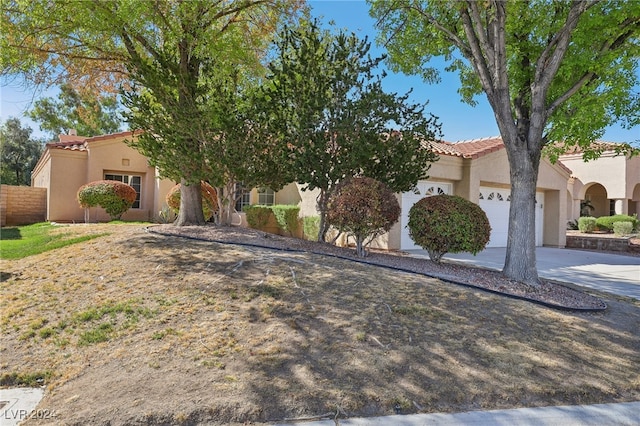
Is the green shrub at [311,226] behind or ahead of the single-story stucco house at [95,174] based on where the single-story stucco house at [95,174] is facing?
ahead

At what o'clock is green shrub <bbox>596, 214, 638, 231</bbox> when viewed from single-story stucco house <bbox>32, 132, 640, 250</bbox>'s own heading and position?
The green shrub is roughly at 8 o'clock from the single-story stucco house.

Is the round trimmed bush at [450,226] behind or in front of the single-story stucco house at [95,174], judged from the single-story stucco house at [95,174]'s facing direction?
in front

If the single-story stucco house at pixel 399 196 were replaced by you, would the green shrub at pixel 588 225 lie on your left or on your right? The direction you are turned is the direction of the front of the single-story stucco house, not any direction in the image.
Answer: on your left

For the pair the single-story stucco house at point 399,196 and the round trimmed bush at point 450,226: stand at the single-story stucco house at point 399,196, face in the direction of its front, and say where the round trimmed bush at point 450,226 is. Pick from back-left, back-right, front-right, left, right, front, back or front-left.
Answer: front

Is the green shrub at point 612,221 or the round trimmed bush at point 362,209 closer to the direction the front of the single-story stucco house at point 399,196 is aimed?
the round trimmed bush

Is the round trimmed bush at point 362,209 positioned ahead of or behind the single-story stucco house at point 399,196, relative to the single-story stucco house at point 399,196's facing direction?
ahead

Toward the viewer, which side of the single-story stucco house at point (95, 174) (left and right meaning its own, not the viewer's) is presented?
front

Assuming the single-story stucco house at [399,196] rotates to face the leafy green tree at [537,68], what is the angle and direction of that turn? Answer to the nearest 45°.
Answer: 0° — it already faces it
